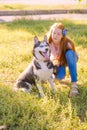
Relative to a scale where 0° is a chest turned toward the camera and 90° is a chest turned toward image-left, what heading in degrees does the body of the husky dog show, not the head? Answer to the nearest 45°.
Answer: approximately 315°

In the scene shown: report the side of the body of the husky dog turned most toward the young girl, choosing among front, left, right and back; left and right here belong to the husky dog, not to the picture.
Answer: left
